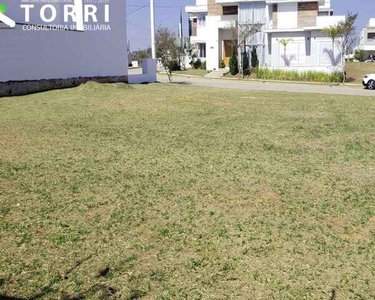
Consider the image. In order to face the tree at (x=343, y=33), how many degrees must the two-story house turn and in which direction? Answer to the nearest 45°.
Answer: approximately 45° to its left

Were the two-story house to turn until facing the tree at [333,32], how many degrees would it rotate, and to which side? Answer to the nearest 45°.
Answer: approximately 45° to its left

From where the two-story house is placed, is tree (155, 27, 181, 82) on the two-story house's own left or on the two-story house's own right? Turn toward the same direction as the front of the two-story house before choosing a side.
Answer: on the two-story house's own right

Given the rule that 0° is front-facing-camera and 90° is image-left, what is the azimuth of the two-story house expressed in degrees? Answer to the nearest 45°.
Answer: approximately 0°
